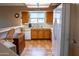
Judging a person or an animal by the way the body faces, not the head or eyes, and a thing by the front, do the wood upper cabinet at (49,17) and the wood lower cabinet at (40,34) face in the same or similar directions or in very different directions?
same or similar directions

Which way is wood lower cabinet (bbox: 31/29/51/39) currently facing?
toward the camera

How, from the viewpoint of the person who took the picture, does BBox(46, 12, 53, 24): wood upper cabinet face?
facing the viewer

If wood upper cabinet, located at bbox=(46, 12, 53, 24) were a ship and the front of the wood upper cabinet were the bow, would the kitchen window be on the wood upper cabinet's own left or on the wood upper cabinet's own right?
on the wood upper cabinet's own right

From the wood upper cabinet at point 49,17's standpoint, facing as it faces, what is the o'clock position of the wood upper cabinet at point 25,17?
the wood upper cabinet at point 25,17 is roughly at 3 o'clock from the wood upper cabinet at point 49,17.

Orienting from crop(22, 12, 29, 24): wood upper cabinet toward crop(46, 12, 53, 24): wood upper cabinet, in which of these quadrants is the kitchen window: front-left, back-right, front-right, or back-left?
front-left

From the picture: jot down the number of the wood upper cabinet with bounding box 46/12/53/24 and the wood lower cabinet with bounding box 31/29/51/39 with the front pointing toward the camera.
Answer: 2

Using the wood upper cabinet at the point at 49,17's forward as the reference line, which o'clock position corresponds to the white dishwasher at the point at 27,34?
The white dishwasher is roughly at 2 o'clock from the wood upper cabinet.
